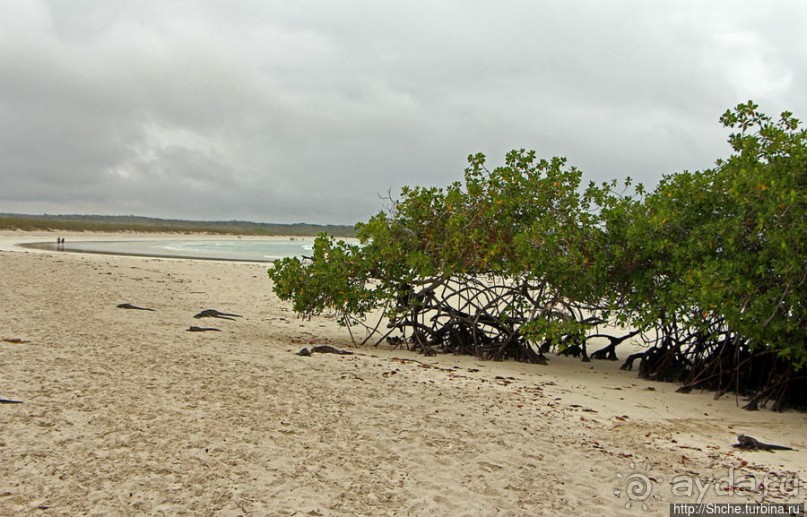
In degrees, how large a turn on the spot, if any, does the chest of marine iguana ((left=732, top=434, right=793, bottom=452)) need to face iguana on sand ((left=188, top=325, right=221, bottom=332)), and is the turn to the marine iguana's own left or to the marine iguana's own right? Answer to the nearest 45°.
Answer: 0° — it already faces it

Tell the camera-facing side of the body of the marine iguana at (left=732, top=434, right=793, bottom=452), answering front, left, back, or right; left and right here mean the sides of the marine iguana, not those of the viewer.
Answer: left

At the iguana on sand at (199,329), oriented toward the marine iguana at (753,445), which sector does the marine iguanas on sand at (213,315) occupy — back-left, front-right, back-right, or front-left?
back-left
